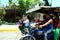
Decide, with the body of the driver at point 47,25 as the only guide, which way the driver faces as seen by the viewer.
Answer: to the viewer's left
